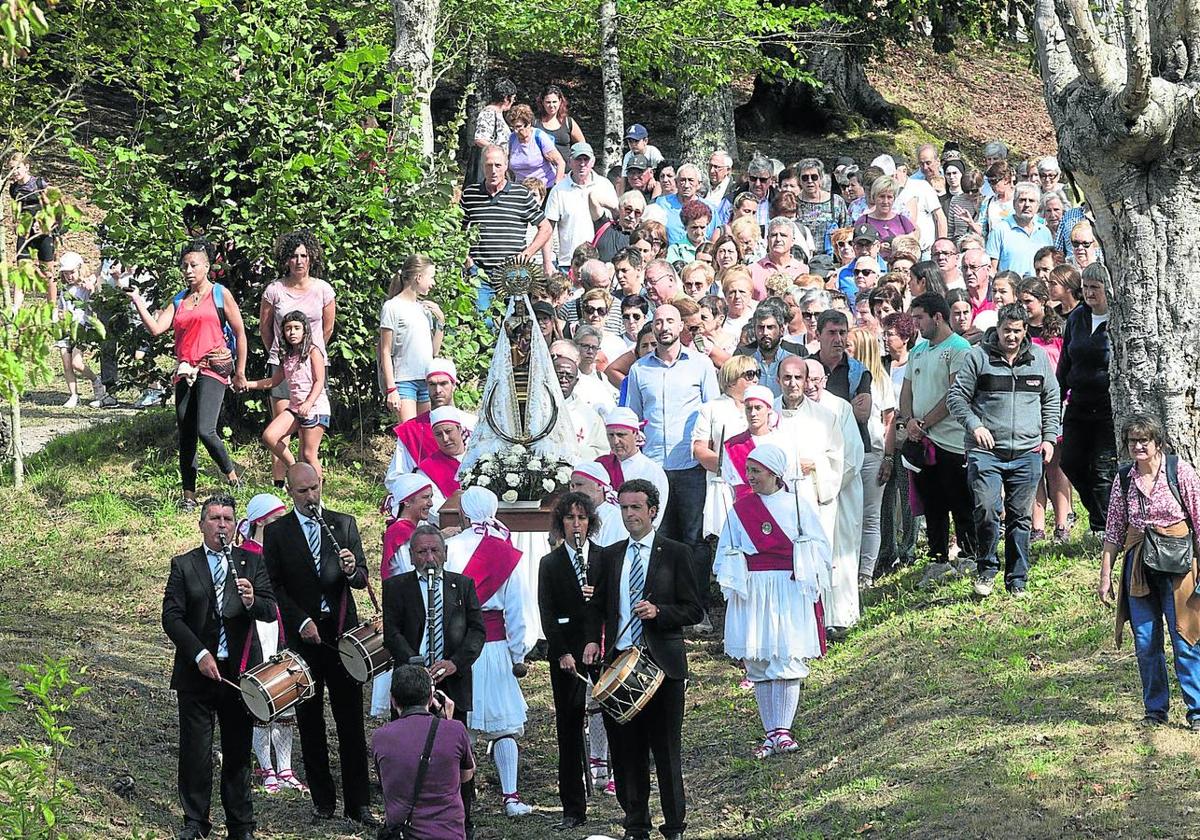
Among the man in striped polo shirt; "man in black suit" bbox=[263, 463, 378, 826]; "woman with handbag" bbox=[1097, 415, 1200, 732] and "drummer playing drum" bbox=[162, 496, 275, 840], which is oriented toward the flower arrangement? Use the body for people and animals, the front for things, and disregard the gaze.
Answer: the man in striped polo shirt

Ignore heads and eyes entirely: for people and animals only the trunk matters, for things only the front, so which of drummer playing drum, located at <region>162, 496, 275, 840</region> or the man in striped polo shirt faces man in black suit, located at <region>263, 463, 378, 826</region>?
the man in striped polo shirt

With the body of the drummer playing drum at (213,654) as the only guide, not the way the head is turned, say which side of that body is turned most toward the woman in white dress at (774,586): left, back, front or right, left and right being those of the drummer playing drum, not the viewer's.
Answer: left

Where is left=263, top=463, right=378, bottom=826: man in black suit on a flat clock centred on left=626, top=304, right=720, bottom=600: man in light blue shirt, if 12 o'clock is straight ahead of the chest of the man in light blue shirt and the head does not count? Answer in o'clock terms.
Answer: The man in black suit is roughly at 1 o'clock from the man in light blue shirt.

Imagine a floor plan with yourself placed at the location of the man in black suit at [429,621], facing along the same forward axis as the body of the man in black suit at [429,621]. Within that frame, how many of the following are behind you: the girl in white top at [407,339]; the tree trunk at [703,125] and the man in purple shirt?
2

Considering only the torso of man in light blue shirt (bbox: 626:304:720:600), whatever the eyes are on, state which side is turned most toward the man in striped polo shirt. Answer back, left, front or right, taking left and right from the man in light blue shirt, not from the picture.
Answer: back

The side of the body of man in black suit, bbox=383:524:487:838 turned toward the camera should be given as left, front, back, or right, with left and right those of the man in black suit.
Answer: front

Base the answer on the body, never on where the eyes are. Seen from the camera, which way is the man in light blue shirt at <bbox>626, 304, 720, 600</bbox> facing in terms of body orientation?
toward the camera

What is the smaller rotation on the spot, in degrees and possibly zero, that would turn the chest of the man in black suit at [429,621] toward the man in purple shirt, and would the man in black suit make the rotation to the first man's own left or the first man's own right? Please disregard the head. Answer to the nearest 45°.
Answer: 0° — they already face them

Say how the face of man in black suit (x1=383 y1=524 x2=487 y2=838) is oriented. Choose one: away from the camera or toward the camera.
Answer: toward the camera

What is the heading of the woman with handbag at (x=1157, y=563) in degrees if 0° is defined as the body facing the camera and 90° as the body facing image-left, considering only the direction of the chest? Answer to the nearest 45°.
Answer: approximately 0°

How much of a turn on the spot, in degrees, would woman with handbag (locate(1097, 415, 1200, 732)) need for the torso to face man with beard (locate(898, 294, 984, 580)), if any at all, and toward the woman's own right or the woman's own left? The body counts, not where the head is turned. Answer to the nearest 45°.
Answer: approximately 135° to the woman's own right

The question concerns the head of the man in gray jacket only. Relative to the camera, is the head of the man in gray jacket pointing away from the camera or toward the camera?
toward the camera

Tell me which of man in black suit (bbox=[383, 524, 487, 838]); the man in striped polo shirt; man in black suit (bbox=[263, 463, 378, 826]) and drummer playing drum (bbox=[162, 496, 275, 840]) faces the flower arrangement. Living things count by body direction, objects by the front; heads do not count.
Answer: the man in striped polo shirt

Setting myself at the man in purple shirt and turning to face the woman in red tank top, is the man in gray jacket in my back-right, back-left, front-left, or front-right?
front-right

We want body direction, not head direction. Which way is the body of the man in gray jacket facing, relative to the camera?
toward the camera
